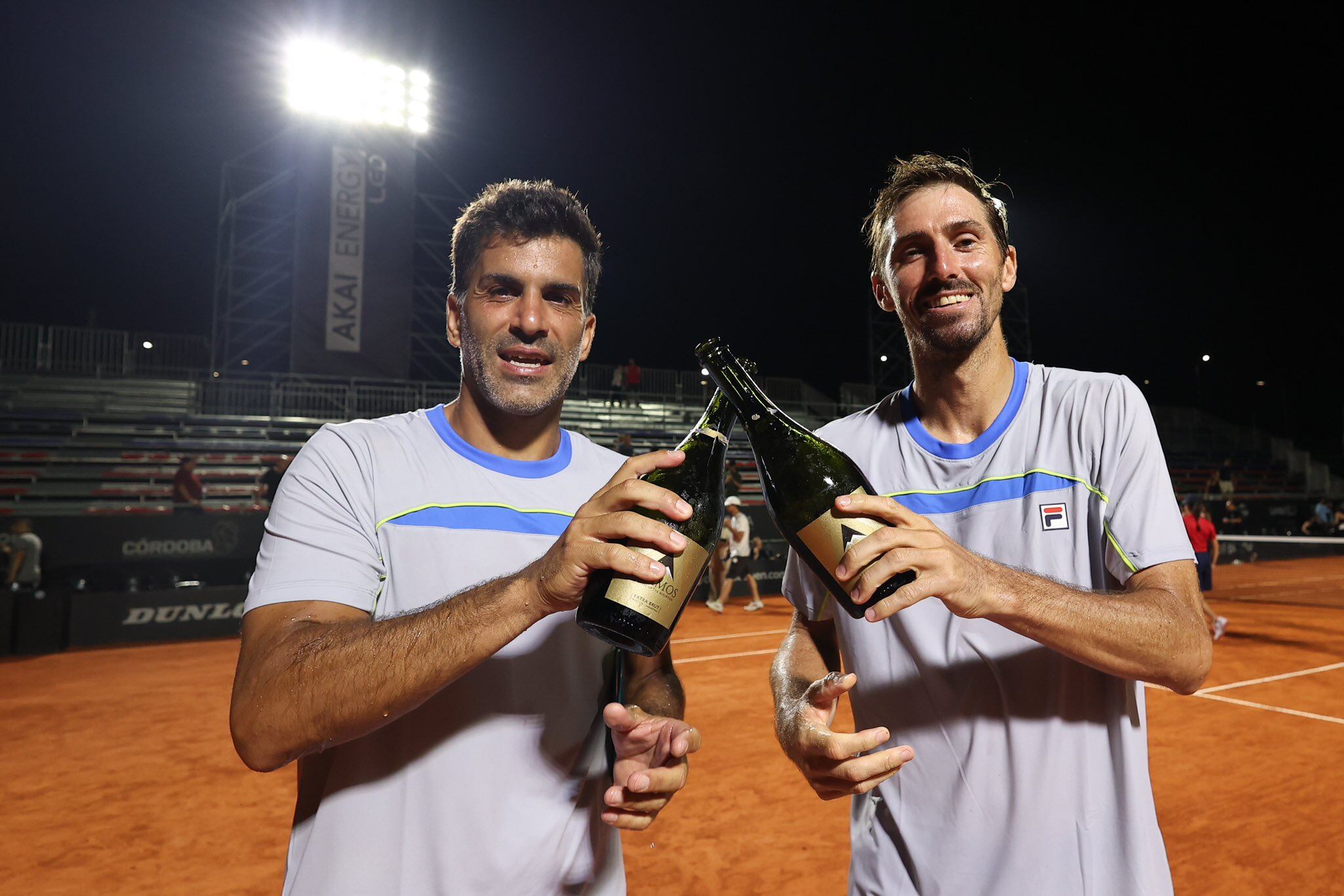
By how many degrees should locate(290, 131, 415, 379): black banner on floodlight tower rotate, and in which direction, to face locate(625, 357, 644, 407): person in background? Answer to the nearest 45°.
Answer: approximately 135° to its left

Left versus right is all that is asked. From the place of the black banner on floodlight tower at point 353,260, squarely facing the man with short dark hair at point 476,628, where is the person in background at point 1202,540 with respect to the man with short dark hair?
left

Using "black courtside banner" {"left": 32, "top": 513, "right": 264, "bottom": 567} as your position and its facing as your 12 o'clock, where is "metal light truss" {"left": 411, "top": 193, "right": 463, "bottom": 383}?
The metal light truss is roughly at 7 o'clock from the black courtside banner.

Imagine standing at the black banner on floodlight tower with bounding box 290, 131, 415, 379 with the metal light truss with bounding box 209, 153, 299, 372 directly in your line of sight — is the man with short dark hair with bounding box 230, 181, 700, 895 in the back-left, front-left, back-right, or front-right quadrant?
back-left

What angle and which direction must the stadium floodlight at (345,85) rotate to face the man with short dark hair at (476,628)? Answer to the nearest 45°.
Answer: approximately 45° to its right

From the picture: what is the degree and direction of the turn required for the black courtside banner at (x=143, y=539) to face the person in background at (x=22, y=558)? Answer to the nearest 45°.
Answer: approximately 90° to its right

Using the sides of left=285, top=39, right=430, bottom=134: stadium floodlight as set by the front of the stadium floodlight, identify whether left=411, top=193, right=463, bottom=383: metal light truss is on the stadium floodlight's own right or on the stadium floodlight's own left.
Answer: on the stadium floodlight's own left

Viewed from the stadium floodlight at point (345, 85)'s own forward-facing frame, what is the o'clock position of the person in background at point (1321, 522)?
The person in background is roughly at 11 o'clock from the stadium floodlight.

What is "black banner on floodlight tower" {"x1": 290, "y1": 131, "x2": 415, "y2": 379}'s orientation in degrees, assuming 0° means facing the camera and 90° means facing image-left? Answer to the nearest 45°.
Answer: approximately 0°

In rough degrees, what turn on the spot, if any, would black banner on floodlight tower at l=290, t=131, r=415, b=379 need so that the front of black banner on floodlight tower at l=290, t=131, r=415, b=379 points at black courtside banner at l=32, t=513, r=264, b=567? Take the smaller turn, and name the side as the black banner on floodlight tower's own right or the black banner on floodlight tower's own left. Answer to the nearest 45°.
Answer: approximately 45° to the black banner on floodlight tower's own right

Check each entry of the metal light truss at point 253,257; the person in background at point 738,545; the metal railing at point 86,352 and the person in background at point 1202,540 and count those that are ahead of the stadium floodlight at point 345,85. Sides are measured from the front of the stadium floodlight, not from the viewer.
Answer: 2

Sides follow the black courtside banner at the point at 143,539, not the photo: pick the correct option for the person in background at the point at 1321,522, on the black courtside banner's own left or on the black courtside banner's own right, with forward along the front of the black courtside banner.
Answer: on the black courtside banner's own left

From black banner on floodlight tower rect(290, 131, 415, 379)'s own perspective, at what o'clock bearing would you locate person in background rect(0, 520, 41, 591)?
The person in background is roughly at 1 o'clock from the black banner on floodlight tower.
